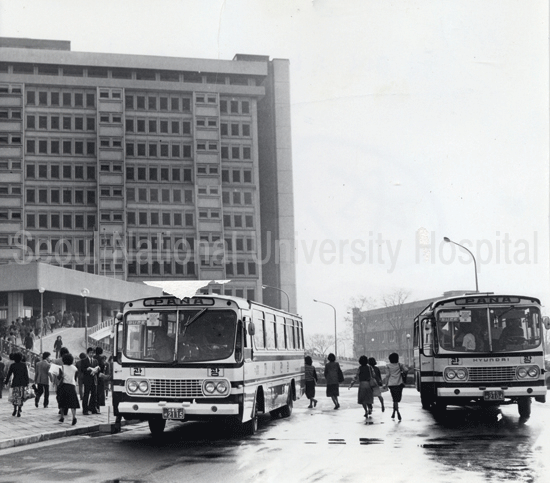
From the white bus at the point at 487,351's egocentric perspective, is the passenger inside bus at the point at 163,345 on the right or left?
on its right

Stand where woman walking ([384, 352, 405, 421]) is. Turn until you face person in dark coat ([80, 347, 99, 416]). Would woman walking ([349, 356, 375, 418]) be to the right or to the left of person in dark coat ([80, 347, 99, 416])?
right

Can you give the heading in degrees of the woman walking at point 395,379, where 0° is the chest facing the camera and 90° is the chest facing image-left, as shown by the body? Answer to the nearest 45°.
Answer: approximately 180°

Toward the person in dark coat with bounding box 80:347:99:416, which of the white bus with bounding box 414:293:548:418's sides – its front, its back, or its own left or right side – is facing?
right

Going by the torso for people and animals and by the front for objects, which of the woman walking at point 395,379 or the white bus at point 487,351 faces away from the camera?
the woman walking

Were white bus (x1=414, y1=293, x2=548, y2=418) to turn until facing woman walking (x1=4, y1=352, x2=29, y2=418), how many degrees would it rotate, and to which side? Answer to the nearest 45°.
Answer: approximately 90° to its right

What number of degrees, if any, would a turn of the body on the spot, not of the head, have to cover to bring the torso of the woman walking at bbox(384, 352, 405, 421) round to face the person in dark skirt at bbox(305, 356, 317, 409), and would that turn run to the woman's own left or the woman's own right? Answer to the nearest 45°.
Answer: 0° — they already face them
